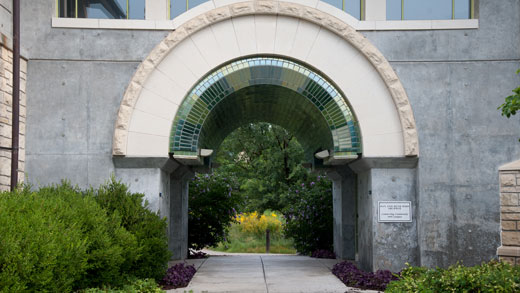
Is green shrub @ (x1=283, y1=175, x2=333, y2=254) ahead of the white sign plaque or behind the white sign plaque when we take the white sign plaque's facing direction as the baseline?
behind

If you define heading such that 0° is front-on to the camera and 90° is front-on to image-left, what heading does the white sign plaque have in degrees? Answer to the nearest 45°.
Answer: approximately 0°

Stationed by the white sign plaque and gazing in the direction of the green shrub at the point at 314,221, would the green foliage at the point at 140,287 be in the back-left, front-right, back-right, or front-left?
back-left

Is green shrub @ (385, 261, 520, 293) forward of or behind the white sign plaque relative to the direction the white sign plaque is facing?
forward

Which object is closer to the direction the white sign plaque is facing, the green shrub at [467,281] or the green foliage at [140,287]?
the green shrub

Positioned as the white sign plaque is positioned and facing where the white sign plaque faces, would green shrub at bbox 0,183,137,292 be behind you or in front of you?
in front

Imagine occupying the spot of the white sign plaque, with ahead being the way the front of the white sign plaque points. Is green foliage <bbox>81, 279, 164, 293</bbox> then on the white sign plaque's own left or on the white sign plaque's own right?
on the white sign plaque's own right

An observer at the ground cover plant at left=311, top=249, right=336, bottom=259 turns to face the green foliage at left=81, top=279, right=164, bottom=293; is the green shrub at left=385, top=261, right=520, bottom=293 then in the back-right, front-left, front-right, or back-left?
front-left

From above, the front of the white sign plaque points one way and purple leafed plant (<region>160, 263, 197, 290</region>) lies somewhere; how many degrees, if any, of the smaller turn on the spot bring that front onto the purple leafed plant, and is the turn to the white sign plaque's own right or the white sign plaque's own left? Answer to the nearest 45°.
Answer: approximately 90° to the white sign plaque's own right
